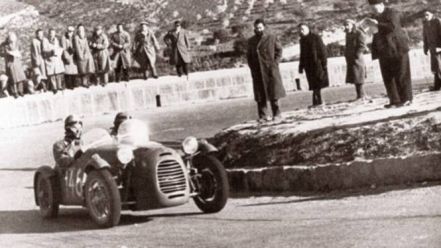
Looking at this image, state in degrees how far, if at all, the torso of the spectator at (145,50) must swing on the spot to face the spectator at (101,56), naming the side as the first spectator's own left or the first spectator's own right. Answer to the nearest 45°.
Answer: approximately 90° to the first spectator's own right

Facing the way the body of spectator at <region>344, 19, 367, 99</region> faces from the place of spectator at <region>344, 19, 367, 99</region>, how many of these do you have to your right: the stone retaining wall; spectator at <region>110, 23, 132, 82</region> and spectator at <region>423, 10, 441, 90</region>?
1

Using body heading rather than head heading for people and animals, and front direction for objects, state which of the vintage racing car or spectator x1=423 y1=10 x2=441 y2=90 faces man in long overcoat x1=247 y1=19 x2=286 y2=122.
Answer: the spectator
